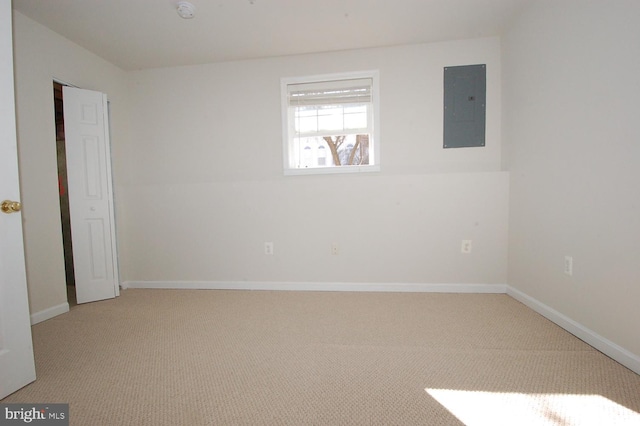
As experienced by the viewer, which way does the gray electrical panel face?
facing the viewer

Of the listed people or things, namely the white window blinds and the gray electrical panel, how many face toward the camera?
2

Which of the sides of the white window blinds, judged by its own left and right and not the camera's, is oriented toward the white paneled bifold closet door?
right

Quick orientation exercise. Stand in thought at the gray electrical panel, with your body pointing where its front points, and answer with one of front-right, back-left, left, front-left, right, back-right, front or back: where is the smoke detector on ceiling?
front-right

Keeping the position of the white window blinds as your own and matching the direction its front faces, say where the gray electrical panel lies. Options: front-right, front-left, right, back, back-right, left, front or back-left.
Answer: left

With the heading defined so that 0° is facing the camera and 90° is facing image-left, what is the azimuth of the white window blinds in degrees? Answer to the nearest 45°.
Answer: approximately 0°

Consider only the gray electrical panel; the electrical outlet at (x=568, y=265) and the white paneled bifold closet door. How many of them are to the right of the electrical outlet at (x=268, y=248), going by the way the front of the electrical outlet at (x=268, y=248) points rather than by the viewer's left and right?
1

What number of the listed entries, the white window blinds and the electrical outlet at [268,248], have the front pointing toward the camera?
2

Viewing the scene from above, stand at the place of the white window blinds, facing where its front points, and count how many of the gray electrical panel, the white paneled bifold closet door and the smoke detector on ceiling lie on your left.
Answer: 1

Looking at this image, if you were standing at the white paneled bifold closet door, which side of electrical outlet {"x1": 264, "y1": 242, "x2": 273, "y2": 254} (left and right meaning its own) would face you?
right

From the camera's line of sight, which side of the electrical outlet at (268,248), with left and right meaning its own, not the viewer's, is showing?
front
